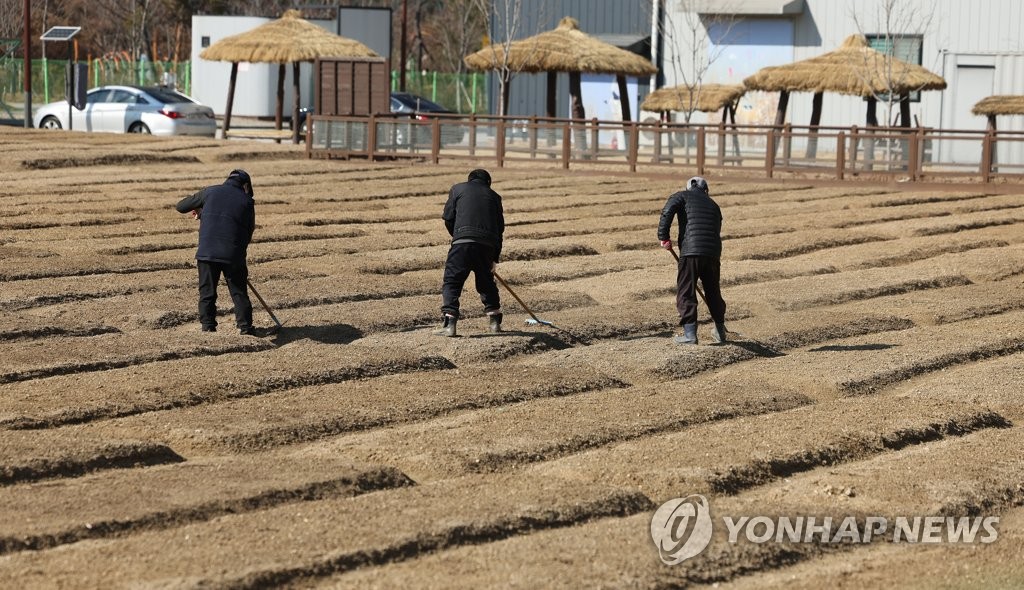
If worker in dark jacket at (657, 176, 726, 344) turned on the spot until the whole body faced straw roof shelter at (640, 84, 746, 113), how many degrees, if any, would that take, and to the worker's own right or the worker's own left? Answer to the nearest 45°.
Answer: approximately 45° to the worker's own right

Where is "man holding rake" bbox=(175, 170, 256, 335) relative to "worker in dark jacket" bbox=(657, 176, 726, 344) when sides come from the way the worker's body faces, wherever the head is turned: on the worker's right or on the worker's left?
on the worker's left

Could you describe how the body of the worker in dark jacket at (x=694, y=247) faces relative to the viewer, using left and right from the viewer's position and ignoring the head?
facing away from the viewer and to the left of the viewer

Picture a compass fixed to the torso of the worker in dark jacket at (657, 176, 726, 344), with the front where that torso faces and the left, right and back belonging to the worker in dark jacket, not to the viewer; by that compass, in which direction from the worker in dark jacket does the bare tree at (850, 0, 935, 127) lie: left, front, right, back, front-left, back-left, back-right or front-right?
front-right

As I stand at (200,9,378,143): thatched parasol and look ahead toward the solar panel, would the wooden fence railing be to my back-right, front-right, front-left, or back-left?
back-left

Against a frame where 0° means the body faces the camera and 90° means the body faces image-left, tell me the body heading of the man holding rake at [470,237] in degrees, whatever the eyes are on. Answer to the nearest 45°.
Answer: approximately 180°

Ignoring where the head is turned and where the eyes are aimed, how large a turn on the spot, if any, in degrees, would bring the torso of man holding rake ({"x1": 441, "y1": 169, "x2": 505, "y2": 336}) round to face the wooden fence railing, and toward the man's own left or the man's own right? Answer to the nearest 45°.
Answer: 0° — they already face it

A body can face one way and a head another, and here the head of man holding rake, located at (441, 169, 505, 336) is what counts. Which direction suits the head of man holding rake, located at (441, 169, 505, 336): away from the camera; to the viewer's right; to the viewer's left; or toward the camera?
away from the camera
